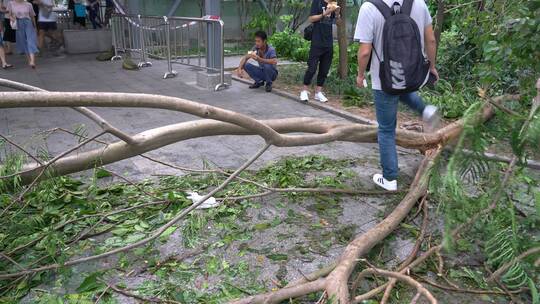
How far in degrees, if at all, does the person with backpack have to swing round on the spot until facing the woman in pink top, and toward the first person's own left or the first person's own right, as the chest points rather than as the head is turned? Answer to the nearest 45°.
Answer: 0° — they already face them

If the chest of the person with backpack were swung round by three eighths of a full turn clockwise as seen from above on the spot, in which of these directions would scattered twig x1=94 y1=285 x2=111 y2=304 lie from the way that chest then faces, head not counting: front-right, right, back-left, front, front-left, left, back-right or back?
back-right

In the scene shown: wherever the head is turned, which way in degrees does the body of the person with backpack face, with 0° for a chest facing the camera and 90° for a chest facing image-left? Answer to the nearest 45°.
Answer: approximately 135°

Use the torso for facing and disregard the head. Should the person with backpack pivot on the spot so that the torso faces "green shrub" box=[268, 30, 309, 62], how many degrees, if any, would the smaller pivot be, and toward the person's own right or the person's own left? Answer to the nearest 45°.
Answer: approximately 45° to the person's own right

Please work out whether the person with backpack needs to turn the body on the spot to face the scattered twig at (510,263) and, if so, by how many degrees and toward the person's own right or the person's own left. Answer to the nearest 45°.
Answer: approximately 180°

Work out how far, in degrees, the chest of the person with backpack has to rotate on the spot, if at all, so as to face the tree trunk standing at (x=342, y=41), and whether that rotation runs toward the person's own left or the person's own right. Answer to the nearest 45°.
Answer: approximately 45° to the person's own right

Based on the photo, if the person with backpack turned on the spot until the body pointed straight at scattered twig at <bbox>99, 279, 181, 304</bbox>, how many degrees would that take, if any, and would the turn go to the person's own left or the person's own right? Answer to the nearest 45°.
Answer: approximately 90° to the person's own left
